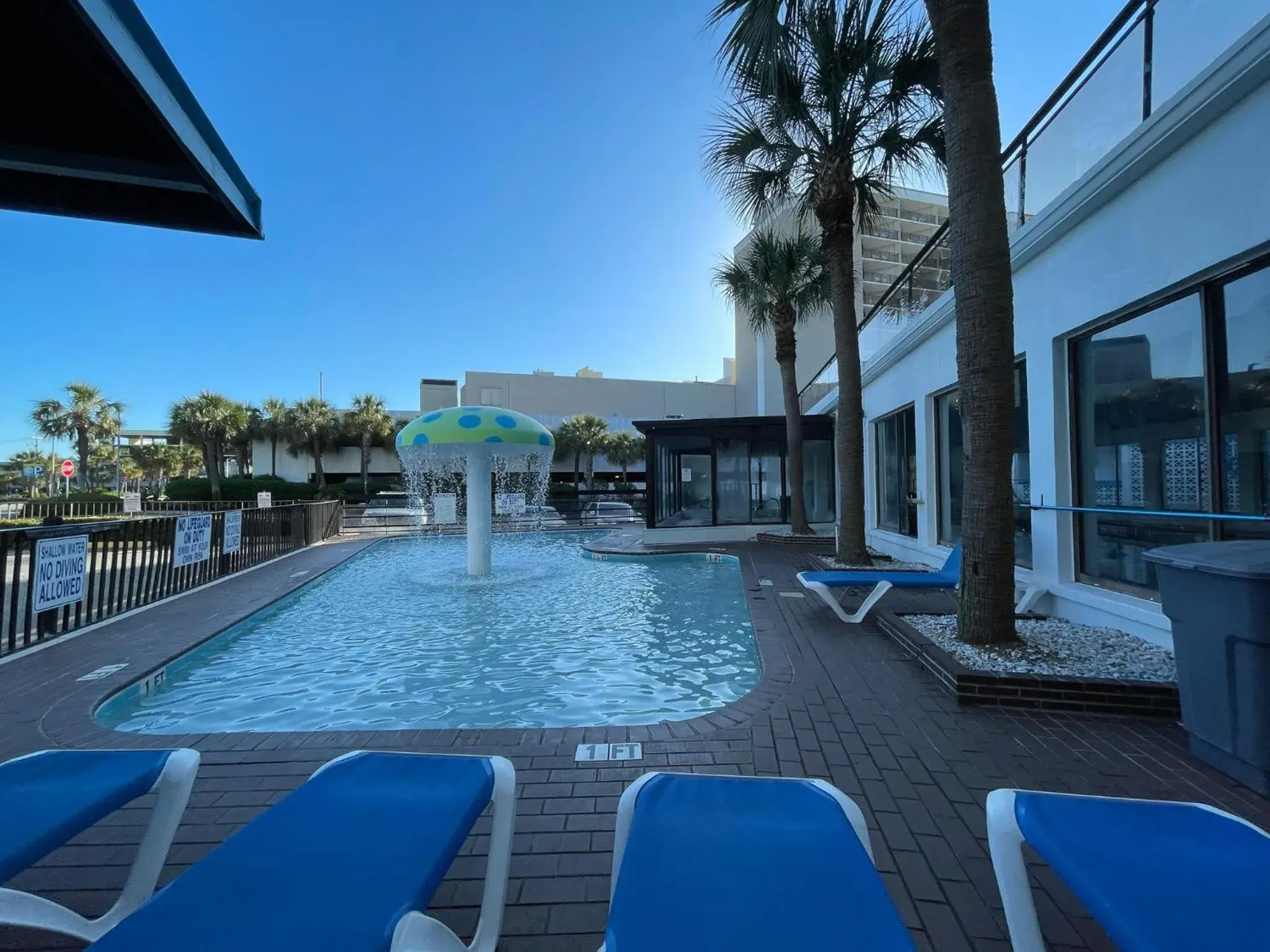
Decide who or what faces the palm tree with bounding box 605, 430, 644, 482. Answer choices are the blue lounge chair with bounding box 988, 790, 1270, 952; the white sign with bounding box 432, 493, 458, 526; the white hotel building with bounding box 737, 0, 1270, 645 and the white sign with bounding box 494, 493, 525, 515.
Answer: the blue lounge chair

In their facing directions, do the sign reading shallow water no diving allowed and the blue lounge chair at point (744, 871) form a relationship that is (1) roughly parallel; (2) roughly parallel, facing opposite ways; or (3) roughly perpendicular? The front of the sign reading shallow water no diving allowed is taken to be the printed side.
roughly perpendicular

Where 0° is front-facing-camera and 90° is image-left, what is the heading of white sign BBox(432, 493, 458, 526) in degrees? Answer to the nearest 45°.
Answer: approximately 0°

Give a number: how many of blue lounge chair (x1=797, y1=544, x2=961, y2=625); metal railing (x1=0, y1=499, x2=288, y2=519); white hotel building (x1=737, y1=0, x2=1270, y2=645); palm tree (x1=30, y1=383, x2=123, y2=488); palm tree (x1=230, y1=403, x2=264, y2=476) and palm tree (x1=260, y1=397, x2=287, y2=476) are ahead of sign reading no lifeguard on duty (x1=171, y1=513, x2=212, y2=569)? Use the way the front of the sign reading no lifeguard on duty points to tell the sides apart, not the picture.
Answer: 2

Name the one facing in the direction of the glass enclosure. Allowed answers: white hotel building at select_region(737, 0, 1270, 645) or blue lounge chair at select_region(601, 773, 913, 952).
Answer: the blue lounge chair

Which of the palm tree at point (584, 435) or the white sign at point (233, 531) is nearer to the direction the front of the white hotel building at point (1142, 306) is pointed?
the white sign

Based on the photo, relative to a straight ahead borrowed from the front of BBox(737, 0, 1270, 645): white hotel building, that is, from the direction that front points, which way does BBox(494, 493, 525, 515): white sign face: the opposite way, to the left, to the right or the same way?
to the left

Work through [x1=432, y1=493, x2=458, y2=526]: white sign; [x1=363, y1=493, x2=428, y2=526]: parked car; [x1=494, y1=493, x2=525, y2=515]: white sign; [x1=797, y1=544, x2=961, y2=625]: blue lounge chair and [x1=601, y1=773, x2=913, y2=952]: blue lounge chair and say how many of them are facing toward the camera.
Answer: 2

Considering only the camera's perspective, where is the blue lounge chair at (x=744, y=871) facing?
facing away from the viewer

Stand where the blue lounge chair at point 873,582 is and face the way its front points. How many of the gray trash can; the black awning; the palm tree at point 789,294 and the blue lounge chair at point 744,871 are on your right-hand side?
1

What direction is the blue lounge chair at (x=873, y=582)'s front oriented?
to the viewer's left

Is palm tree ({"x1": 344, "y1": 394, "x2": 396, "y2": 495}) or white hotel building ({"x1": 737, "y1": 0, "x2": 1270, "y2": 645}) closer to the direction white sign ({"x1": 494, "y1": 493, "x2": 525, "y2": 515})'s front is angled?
the white hotel building
